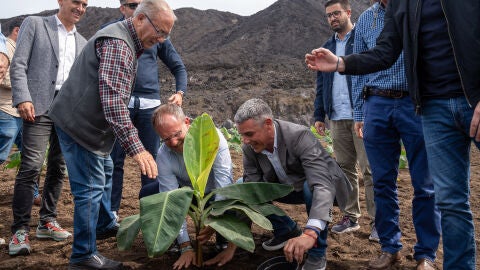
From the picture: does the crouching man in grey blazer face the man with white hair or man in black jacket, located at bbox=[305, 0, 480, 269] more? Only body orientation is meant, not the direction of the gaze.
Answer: the man with white hair

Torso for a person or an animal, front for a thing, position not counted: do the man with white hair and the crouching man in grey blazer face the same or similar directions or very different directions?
very different directions

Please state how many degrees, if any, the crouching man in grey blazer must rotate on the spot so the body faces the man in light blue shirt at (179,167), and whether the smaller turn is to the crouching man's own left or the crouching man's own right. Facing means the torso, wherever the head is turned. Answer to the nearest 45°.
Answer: approximately 45° to the crouching man's own right

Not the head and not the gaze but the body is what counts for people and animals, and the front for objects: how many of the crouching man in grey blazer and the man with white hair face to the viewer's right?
1

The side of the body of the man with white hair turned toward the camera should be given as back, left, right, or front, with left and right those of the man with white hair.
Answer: right

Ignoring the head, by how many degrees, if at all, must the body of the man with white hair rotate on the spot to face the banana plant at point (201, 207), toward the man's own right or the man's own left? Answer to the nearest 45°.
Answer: approximately 45° to the man's own right

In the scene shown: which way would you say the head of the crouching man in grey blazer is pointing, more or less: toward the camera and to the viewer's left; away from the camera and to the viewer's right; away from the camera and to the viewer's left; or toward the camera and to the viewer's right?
toward the camera and to the viewer's left

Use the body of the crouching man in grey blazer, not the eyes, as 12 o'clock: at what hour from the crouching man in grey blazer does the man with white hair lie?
The man with white hair is roughly at 1 o'clock from the crouching man in grey blazer.

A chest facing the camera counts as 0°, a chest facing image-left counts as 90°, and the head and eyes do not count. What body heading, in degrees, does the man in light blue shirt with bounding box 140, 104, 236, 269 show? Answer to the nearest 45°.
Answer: approximately 0°
